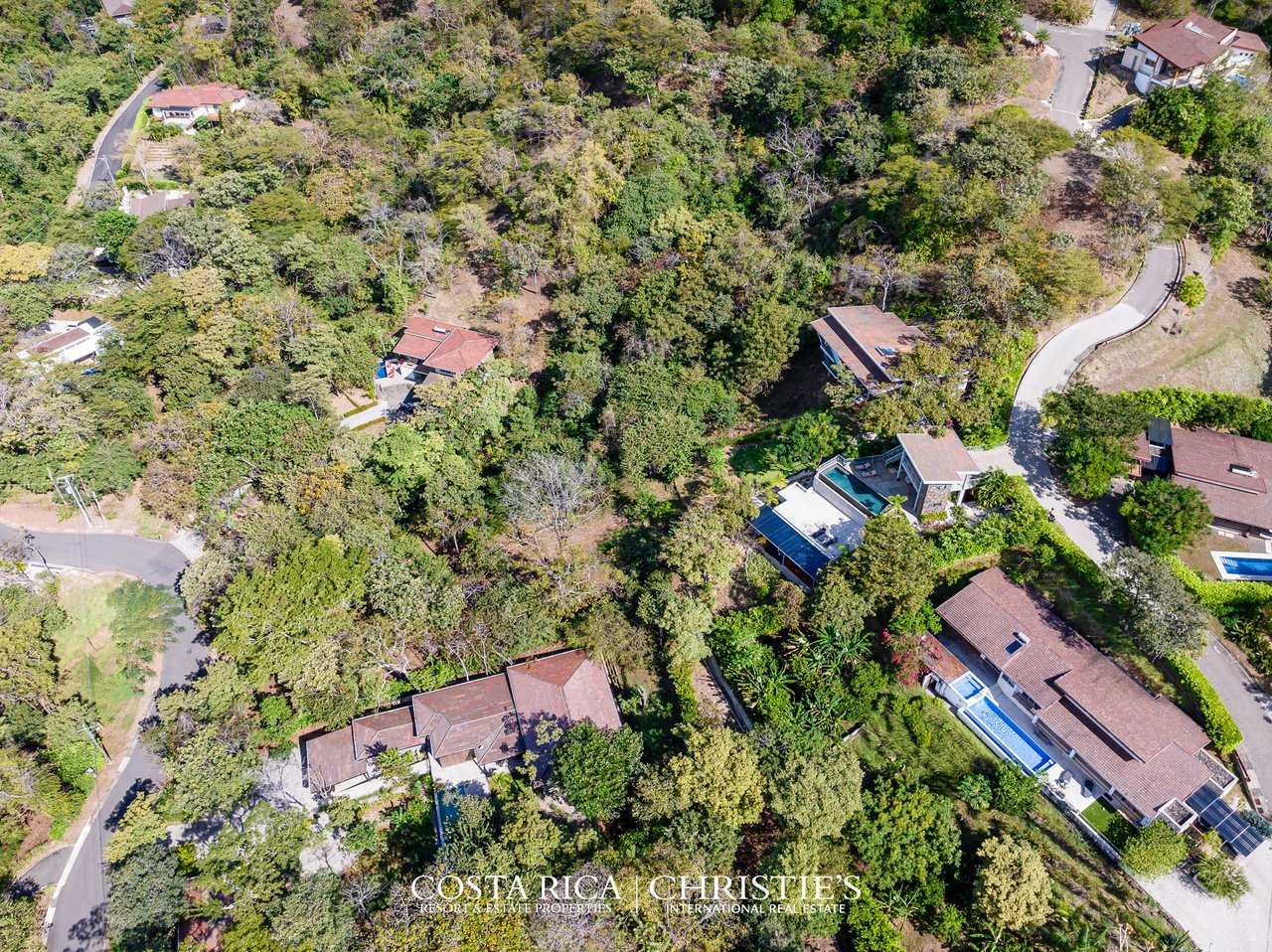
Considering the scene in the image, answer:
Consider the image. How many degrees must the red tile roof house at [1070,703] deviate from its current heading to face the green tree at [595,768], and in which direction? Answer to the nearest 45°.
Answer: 0° — it already faces it

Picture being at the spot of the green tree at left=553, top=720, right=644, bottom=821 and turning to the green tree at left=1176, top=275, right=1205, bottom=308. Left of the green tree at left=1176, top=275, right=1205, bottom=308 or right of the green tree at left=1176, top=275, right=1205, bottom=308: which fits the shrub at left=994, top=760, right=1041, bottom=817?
right

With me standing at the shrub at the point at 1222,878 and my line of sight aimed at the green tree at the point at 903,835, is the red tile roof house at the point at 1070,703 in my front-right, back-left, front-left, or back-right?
front-right

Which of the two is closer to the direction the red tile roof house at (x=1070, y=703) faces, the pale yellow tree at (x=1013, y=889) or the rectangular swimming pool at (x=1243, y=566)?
the pale yellow tree

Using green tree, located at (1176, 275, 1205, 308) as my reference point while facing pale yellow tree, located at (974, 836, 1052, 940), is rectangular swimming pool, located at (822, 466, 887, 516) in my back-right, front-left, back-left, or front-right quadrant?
front-right

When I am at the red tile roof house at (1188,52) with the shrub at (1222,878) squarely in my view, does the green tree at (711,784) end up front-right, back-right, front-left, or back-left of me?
front-right

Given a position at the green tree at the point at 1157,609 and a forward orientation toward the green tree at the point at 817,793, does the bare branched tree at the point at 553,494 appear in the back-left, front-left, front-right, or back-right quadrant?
front-right

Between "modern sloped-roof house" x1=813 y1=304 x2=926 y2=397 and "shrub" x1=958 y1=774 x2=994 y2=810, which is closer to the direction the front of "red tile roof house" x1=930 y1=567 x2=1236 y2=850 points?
the shrub

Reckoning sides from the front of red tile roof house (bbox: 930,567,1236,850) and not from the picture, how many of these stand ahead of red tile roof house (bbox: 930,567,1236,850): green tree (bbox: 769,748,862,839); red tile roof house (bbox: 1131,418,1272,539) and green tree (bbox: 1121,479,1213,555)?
1

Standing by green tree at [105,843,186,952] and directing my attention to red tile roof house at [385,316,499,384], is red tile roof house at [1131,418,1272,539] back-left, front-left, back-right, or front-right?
front-right
